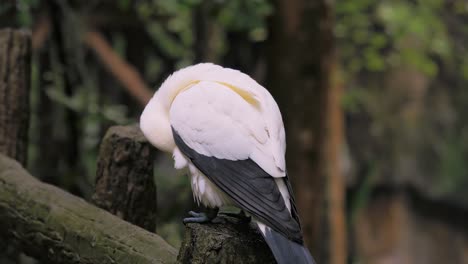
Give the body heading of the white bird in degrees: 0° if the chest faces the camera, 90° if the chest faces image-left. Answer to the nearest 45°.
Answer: approximately 90°

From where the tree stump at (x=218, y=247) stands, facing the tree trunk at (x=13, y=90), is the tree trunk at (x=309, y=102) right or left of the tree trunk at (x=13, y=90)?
right
